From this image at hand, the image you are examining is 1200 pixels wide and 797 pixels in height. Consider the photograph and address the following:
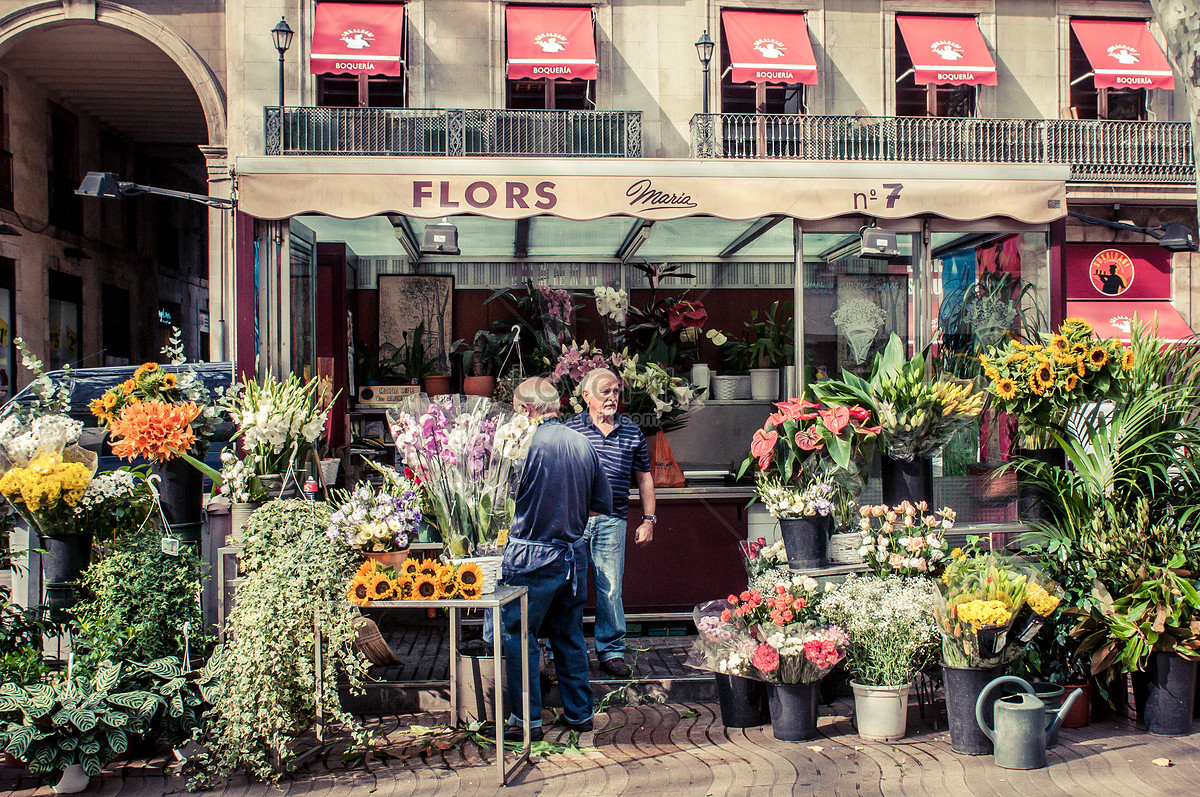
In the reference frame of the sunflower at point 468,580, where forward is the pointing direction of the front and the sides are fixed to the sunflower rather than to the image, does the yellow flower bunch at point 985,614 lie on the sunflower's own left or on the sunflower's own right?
on the sunflower's own left

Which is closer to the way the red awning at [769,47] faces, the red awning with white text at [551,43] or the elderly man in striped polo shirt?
the elderly man in striped polo shirt

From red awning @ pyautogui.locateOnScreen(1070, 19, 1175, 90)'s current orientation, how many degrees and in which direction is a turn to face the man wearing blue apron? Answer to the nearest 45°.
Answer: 0° — it already faces them

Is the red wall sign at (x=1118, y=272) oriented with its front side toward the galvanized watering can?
yes

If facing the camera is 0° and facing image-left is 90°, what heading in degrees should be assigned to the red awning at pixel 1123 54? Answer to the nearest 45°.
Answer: approximately 0°

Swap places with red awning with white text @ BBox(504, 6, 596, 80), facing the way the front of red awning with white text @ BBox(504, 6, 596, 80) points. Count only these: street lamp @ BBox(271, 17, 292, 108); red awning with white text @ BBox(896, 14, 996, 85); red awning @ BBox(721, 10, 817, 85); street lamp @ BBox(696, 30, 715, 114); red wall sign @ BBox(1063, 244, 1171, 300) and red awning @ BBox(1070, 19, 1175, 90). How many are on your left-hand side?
5
